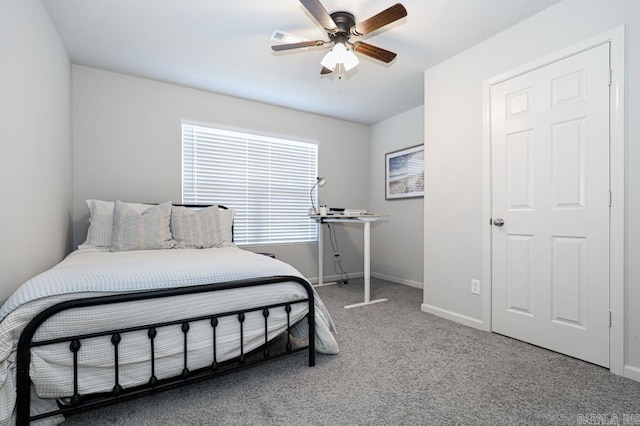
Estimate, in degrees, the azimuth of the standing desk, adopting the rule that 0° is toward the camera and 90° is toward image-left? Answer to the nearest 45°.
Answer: approximately 45°

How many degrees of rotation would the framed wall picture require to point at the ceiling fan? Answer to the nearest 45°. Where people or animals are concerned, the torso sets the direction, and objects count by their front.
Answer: approximately 45° to its left

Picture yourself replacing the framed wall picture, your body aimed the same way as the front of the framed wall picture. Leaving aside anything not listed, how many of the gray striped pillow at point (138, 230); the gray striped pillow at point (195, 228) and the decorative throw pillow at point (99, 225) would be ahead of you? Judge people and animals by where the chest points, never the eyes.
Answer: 3

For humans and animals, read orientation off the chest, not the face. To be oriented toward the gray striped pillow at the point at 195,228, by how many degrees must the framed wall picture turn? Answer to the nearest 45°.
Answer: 0° — it already faces it

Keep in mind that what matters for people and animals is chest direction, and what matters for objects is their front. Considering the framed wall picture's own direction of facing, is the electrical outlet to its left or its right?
on its left

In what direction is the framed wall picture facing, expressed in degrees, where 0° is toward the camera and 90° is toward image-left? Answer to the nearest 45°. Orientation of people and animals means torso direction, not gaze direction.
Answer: approximately 45°

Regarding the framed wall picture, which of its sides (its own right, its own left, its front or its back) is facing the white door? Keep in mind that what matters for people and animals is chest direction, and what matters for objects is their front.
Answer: left
